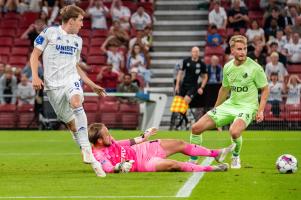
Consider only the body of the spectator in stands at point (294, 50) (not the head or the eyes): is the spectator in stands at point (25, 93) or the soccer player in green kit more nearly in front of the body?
the soccer player in green kit

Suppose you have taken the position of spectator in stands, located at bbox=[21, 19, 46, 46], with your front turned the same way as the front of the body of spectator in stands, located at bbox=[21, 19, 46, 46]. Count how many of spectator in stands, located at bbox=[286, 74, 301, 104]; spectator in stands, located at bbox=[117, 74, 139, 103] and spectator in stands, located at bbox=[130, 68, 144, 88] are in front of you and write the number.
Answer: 3

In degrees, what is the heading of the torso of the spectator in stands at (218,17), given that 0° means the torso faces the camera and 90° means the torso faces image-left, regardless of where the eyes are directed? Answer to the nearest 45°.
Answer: approximately 0°

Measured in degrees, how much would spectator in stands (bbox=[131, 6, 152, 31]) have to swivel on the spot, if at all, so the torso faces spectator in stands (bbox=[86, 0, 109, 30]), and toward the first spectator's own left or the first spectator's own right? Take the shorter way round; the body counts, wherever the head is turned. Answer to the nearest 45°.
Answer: approximately 90° to the first spectator's own right

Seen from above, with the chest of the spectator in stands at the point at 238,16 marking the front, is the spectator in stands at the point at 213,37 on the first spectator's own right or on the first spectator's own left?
on the first spectator's own right

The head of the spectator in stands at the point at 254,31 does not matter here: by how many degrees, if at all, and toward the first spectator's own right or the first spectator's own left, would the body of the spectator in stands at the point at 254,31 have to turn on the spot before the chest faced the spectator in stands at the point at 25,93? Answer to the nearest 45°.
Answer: approximately 90° to the first spectator's own right

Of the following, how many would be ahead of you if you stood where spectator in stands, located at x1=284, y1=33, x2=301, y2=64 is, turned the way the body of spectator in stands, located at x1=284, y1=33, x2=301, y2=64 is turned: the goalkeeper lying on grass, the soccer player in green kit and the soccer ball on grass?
3

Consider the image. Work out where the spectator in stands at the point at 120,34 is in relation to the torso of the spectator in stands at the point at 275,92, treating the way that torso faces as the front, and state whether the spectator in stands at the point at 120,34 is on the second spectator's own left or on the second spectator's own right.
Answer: on the second spectator's own right
